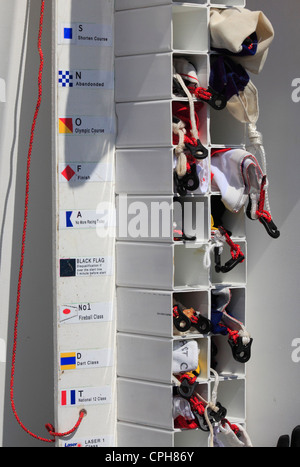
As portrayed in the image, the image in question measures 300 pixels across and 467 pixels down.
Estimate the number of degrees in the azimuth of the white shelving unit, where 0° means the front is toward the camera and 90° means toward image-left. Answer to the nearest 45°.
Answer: approximately 315°
